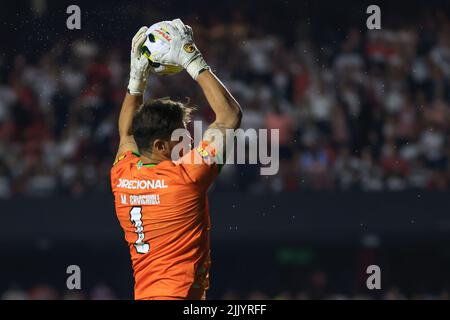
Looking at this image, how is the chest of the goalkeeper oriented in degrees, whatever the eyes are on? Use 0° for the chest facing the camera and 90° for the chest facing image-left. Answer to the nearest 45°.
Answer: approximately 225°
